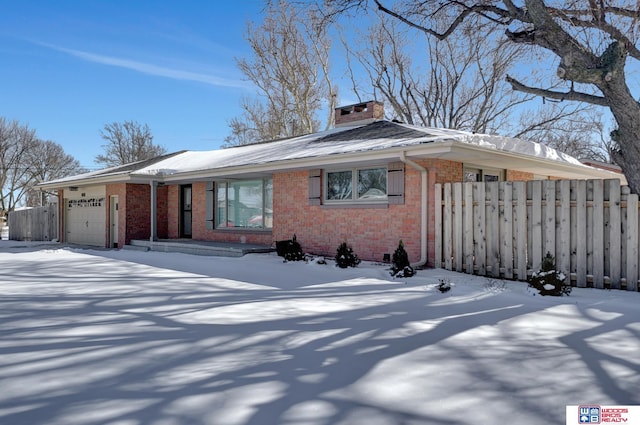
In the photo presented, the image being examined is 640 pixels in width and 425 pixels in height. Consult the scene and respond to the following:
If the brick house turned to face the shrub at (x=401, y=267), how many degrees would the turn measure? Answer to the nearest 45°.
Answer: approximately 45° to its left

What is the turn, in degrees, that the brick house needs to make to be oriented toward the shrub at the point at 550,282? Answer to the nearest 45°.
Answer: approximately 90° to its left

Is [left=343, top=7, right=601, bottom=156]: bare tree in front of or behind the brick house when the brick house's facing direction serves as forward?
behind

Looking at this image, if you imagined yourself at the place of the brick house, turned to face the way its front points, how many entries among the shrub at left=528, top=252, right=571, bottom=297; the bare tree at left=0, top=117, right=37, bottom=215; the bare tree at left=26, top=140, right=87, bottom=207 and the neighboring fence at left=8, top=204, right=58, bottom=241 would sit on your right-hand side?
3

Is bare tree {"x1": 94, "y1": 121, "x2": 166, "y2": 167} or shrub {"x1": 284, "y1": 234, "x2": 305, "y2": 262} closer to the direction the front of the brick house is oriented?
the shrub

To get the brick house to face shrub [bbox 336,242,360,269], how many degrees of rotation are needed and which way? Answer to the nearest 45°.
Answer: approximately 45° to its left

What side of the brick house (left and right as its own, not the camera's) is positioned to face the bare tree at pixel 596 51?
left

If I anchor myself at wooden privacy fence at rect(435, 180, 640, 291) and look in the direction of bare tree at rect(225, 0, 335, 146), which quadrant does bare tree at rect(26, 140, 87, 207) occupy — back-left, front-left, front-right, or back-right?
front-left

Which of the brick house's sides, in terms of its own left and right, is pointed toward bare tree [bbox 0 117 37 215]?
right

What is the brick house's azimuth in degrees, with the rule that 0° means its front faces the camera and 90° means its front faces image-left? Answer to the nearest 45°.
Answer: approximately 45°

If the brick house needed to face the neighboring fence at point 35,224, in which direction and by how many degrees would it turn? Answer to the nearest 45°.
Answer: approximately 90° to its right

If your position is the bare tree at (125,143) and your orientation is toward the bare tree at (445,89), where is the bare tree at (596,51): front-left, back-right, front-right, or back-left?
front-right

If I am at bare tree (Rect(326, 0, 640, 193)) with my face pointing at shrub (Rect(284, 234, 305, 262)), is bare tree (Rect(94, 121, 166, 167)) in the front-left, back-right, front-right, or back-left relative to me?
front-right

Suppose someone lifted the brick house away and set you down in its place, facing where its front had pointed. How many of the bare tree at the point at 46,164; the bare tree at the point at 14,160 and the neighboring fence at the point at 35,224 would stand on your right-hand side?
3

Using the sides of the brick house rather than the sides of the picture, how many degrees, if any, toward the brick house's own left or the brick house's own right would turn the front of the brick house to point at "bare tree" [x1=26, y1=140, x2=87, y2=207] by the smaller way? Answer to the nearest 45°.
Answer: approximately 90° to the brick house's own right
